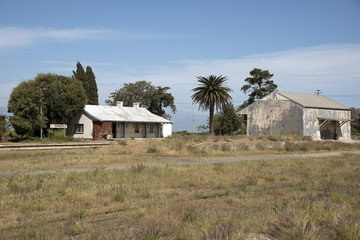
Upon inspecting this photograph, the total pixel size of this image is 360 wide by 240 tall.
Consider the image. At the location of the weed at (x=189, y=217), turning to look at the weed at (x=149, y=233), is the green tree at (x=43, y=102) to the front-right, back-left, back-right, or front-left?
back-right

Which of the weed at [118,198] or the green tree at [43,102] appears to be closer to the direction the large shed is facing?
the weed

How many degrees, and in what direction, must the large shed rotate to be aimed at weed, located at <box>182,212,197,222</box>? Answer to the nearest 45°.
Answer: approximately 45° to its right

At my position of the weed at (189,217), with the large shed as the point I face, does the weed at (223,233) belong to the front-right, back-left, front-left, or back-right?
back-right

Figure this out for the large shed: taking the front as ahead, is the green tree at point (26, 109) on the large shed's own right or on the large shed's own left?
on the large shed's own right

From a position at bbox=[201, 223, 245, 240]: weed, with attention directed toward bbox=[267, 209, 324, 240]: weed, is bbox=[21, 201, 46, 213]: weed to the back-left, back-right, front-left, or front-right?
back-left

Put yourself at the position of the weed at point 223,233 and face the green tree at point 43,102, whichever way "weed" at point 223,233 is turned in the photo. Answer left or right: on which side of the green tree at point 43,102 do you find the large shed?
right

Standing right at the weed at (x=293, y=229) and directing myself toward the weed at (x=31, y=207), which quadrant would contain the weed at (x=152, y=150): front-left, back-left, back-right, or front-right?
front-right

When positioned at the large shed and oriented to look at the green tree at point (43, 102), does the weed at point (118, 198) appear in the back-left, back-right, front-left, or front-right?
front-left

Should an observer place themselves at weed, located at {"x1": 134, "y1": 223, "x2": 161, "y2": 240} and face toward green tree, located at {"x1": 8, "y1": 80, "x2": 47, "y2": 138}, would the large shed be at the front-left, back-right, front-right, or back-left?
front-right

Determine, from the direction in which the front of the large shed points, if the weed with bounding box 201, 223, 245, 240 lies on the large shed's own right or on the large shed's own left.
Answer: on the large shed's own right

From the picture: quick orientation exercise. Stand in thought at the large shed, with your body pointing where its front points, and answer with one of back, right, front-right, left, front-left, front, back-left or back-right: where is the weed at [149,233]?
front-right

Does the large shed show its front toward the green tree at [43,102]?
no

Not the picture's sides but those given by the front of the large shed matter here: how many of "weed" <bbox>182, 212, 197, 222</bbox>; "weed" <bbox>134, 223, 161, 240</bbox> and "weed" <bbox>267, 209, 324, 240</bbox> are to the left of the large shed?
0

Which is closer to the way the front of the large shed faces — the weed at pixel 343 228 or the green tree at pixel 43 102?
the weed
